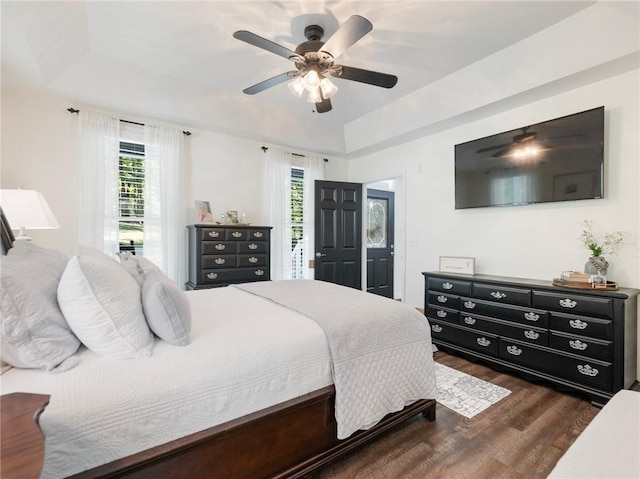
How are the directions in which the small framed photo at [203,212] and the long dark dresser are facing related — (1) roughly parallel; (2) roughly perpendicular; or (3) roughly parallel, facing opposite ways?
roughly perpendicular

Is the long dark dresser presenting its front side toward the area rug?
yes

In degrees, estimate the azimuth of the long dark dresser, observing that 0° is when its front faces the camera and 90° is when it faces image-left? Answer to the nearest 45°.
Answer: approximately 45°

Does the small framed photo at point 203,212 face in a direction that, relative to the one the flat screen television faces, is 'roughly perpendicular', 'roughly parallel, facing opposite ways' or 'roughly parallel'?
roughly perpendicular

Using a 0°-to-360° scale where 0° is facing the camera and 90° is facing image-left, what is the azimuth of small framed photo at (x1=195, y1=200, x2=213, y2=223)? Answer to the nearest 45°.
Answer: approximately 0°
